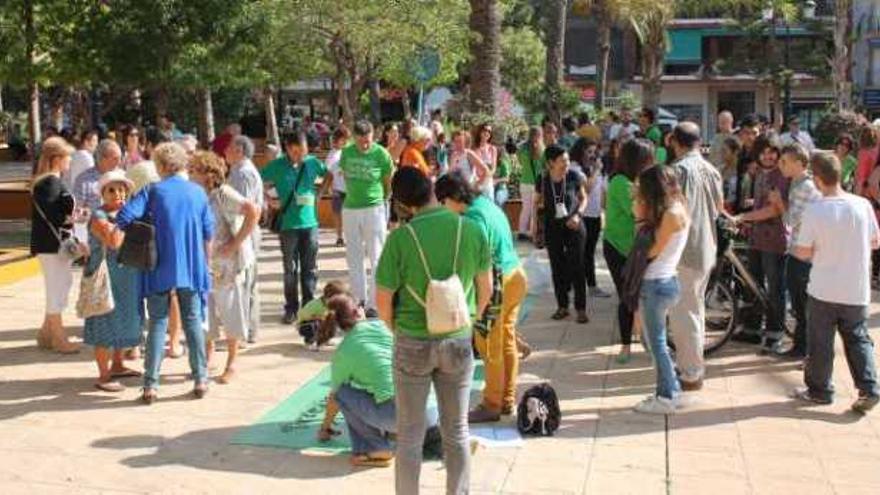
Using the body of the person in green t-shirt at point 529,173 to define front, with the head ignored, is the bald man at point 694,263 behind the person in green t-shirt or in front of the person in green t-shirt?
in front

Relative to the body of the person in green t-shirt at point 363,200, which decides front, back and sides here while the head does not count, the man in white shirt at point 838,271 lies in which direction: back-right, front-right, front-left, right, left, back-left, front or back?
front-left

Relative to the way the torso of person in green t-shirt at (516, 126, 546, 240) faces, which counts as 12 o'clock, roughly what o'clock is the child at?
The child is roughly at 2 o'clock from the person in green t-shirt.

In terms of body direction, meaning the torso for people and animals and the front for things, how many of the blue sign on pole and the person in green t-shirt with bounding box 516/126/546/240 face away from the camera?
0

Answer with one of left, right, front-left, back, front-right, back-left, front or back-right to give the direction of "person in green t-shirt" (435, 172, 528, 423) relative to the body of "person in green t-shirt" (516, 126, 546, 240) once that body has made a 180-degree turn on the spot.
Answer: back-left

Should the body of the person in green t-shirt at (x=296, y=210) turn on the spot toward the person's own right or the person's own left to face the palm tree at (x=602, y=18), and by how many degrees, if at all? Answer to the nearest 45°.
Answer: approximately 180°

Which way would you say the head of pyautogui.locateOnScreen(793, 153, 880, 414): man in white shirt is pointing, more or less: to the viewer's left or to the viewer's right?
to the viewer's left

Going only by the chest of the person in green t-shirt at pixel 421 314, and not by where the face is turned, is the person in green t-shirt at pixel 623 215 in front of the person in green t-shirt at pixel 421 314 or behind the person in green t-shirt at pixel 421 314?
in front

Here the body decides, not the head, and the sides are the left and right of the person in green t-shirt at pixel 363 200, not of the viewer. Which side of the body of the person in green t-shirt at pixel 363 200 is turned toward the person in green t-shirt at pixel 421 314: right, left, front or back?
front
